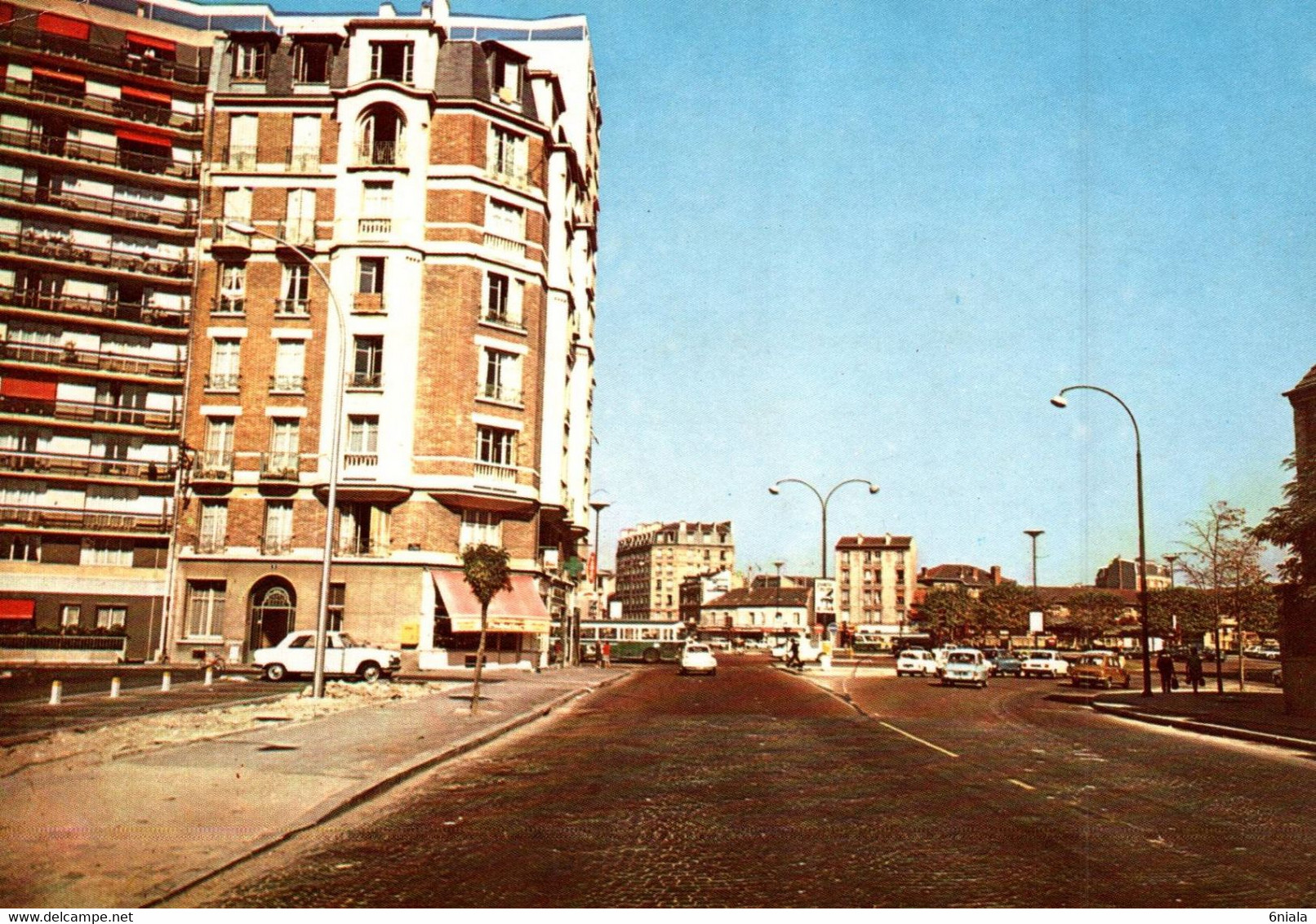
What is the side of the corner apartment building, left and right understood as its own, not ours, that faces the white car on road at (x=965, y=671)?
left

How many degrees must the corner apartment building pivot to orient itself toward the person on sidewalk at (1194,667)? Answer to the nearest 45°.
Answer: approximately 45° to its left

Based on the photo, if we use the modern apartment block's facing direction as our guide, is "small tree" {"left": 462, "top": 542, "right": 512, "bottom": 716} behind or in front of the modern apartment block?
in front

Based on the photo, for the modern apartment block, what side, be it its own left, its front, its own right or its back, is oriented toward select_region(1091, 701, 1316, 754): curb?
front

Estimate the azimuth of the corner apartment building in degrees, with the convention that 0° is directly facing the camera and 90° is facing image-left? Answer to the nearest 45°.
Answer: approximately 0°

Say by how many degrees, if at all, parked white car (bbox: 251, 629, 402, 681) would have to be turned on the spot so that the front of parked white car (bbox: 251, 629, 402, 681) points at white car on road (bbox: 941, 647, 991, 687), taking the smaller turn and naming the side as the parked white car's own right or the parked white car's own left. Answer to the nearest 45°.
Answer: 0° — it already faces it

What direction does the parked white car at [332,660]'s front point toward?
to the viewer's right

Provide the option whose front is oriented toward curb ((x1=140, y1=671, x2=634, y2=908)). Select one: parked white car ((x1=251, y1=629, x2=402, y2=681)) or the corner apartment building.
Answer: the corner apartment building

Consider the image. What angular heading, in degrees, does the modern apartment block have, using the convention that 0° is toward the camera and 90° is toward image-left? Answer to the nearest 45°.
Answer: approximately 315°

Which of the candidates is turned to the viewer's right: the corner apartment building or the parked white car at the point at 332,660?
the parked white car

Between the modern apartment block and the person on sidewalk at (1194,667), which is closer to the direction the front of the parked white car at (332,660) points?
the person on sidewalk

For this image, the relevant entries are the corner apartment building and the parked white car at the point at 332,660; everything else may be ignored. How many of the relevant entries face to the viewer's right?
1

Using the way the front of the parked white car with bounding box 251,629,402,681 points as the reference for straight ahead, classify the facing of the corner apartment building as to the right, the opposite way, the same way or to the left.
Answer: to the right

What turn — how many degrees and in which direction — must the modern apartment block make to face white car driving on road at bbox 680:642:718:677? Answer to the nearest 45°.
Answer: approximately 45° to its left

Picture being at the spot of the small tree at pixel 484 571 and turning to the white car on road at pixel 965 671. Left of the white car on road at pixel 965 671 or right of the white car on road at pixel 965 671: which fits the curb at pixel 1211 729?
right
